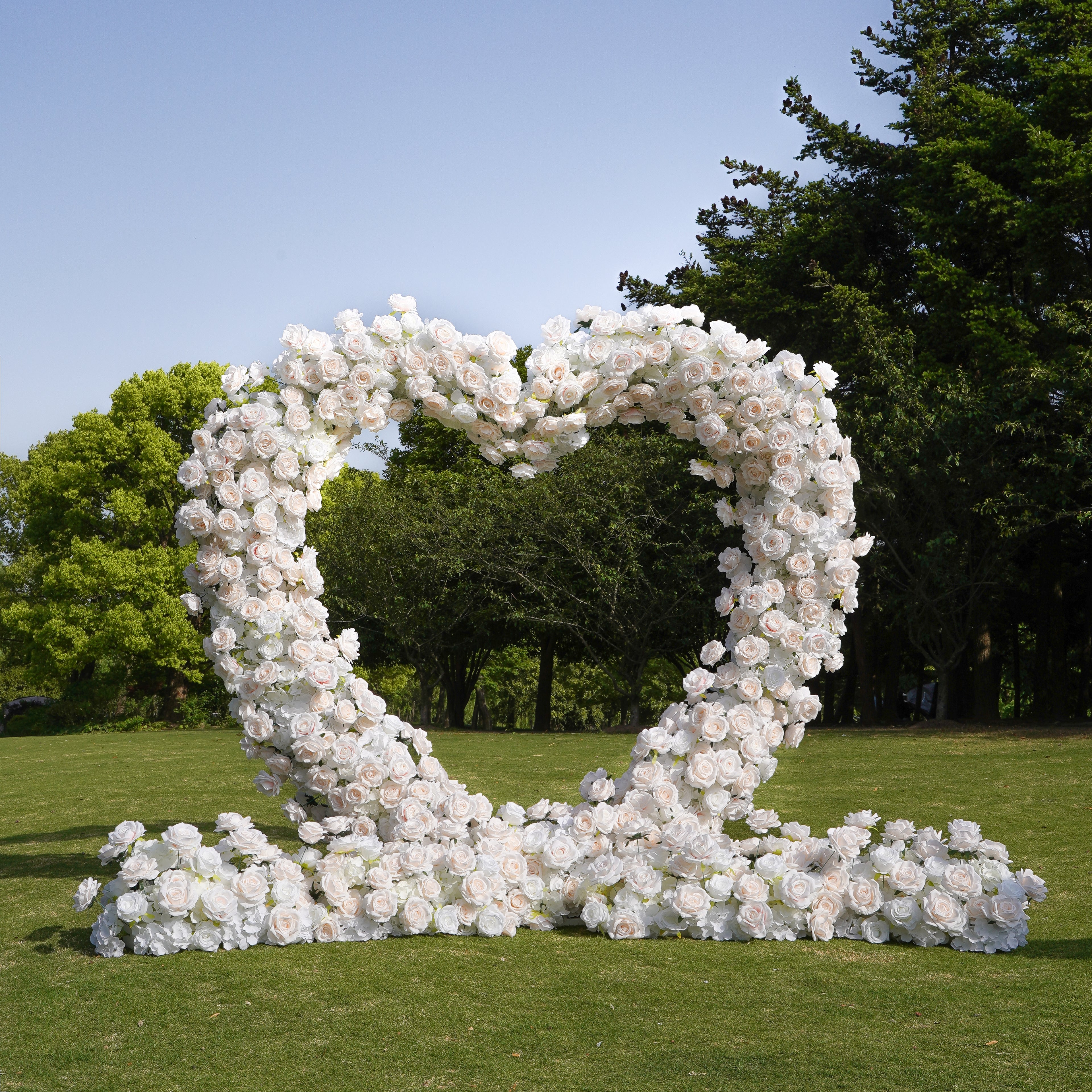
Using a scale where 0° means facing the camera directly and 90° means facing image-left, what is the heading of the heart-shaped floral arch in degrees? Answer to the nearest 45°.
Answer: approximately 0°
